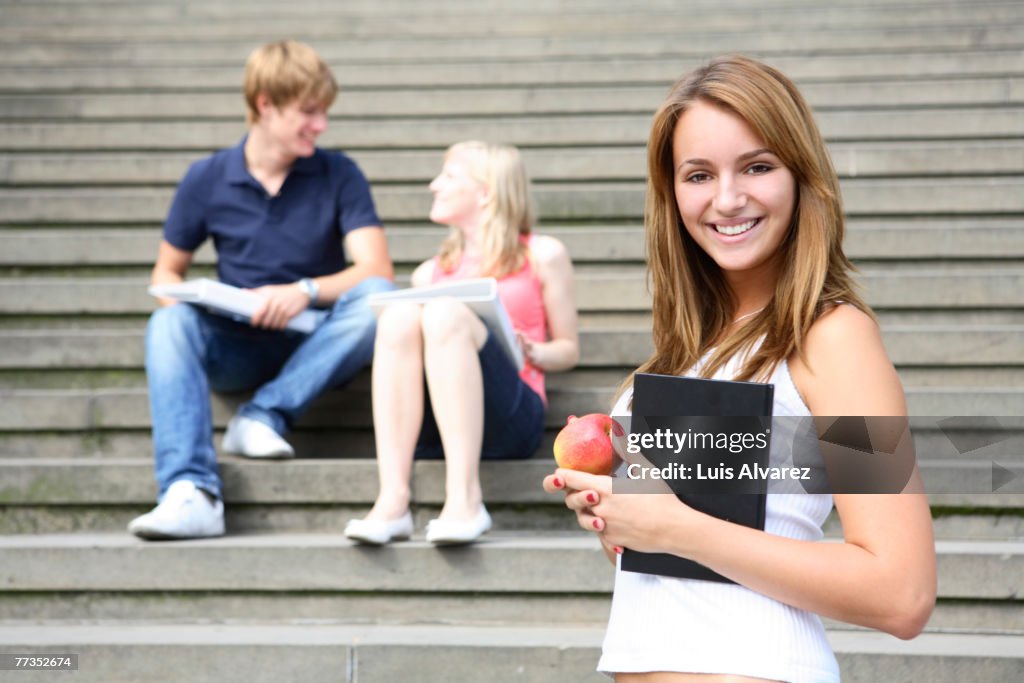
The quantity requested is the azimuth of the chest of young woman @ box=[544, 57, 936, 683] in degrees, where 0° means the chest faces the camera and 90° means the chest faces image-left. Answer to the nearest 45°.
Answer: approximately 45°

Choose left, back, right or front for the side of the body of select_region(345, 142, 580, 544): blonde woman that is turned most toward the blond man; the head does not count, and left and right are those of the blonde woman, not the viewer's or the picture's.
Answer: right

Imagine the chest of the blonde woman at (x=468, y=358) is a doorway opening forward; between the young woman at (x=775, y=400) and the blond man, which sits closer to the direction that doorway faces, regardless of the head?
the young woman

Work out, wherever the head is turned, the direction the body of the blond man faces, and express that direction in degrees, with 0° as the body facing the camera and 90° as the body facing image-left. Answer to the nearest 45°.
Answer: approximately 0°

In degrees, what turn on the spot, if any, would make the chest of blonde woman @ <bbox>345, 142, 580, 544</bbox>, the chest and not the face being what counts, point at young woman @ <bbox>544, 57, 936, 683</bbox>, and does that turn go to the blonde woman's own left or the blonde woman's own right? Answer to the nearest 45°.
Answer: approximately 45° to the blonde woman's own left

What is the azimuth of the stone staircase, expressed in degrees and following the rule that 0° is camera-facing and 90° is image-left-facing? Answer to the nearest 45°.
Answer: approximately 0°

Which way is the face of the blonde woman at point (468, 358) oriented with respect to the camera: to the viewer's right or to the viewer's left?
to the viewer's left

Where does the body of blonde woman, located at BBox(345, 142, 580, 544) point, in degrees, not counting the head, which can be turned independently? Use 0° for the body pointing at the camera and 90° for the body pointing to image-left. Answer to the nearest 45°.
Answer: approximately 45°

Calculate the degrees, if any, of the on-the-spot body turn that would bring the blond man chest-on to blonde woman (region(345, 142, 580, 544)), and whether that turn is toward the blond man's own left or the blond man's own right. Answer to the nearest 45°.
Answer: approximately 45° to the blond man's own left
